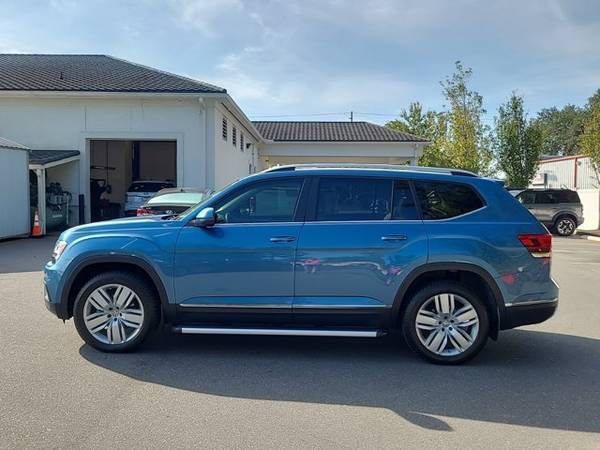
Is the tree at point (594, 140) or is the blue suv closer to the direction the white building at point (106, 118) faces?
the blue suv

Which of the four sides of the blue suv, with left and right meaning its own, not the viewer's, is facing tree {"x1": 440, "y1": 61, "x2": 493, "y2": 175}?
right

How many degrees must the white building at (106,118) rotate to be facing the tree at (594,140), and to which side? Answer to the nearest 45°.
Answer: approximately 90° to its left

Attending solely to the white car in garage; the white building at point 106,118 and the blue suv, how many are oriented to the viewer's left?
1

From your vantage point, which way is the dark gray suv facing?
to the viewer's left

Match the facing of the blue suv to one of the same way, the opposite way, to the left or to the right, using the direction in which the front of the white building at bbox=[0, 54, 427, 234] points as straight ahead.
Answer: to the right

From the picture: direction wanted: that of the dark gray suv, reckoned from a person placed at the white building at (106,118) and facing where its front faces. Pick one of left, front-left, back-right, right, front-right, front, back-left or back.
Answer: left

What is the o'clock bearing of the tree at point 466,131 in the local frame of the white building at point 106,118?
The tree is roughly at 8 o'clock from the white building.

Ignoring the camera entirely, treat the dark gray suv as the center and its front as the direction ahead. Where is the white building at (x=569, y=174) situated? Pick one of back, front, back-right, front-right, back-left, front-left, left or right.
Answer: right

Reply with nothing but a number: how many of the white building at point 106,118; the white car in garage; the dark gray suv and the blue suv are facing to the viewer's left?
2

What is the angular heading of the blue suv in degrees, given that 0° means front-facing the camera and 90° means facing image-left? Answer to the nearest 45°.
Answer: approximately 90°

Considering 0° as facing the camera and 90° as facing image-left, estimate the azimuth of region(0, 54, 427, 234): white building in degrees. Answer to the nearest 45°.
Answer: approximately 0°
